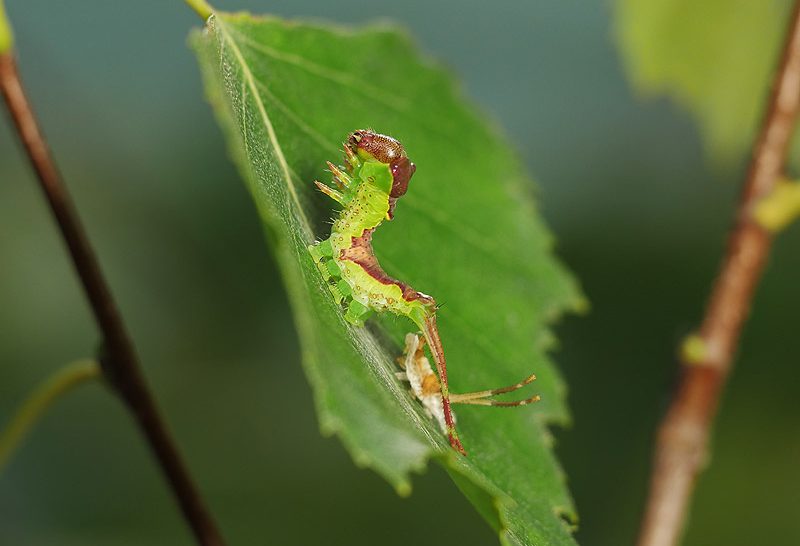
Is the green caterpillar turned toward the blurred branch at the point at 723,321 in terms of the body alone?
no

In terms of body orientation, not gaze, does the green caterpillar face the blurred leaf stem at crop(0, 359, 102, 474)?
no
